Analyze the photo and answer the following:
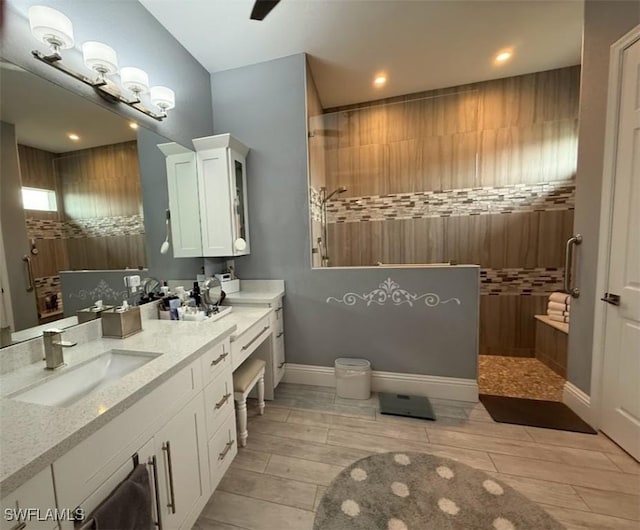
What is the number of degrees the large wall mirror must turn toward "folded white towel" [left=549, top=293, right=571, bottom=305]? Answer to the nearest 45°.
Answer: approximately 45° to its left

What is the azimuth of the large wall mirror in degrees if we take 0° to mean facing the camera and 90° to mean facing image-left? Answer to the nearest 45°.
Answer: approximately 315°

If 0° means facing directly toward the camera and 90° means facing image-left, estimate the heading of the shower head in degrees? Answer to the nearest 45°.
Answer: approximately 270°

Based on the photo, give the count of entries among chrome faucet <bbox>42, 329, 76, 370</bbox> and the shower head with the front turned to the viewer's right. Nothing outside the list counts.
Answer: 2

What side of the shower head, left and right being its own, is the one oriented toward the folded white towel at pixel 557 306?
front

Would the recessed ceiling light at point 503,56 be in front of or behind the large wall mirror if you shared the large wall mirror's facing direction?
in front

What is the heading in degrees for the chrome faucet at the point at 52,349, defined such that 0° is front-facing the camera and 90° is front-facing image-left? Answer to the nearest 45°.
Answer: approximately 270°

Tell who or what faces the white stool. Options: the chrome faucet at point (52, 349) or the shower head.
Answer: the chrome faucet

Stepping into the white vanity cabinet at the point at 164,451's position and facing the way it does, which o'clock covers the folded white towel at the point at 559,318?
The folded white towel is roughly at 11 o'clock from the white vanity cabinet.

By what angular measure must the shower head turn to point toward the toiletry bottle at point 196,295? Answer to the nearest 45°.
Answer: approximately 135° to its right

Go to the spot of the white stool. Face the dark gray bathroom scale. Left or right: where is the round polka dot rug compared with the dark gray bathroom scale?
right

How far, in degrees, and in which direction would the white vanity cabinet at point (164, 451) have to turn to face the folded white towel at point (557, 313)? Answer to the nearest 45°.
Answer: approximately 45° to its left
